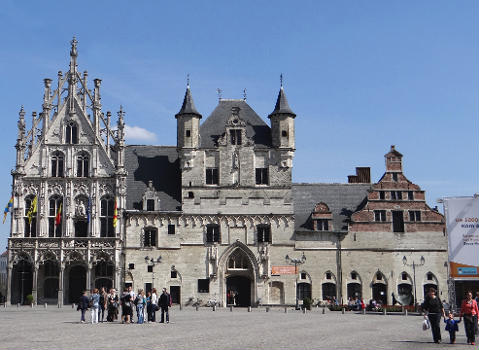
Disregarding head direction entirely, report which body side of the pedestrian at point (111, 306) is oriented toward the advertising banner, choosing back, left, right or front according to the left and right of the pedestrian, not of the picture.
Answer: left

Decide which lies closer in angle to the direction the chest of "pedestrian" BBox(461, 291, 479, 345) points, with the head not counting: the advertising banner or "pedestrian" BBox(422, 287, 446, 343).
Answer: the pedestrian

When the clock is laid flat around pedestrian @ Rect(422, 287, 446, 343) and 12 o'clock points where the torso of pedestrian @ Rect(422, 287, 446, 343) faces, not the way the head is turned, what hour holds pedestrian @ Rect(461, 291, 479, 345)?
pedestrian @ Rect(461, 291, 479, 345) is roughly at 9 o'clock from pedestrian @ Rect(422, 287, 446, 343).

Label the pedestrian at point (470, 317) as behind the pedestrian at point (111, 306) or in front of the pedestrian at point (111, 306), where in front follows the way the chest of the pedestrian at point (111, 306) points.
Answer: in front

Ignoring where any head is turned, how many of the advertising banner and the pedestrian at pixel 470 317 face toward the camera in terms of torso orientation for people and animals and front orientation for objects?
2

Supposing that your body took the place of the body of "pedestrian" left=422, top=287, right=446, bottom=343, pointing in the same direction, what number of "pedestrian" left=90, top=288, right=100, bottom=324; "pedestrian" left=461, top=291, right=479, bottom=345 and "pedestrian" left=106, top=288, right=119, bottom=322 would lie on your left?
1

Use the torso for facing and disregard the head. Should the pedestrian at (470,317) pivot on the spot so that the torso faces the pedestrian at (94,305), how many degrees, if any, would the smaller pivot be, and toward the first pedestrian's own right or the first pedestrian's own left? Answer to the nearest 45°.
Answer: approximately 90° to the first pedestrian's own right

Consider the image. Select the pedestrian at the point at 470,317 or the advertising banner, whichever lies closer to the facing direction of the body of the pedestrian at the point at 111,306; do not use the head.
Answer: the pedestrian

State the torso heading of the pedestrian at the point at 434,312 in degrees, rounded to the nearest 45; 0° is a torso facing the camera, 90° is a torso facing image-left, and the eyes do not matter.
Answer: approximately 0°
